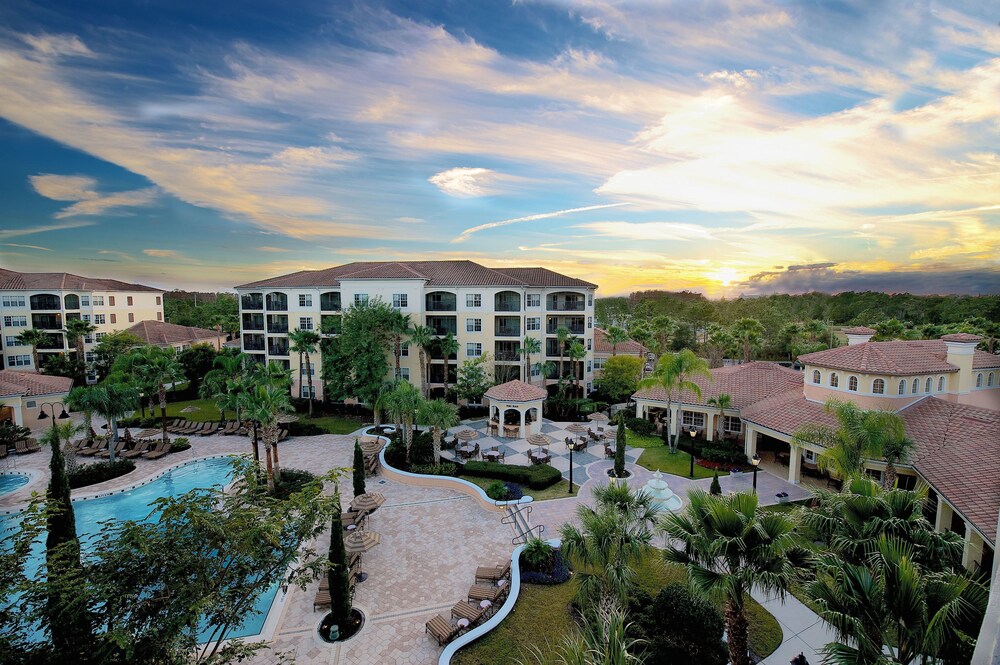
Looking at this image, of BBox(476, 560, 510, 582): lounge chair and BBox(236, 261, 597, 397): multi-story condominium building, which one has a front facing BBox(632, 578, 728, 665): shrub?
the multi-story condominium building

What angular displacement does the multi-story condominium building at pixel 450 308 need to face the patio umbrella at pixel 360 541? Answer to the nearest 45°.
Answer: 0° — it already faces it

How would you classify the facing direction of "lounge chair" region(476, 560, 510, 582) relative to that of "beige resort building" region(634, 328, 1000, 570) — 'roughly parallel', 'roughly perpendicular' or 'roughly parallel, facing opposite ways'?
roughly parallel

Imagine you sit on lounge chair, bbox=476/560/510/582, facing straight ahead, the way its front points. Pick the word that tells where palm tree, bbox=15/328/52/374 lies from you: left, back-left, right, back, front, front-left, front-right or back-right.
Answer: front-right

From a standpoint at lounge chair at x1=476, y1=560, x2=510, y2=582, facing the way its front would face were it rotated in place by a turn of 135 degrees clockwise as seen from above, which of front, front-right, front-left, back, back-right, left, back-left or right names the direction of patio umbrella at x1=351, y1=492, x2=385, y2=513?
left

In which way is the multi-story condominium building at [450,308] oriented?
toward the camera

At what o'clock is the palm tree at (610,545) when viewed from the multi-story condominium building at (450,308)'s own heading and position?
The palm tree is roughly at 12 o'clock from the multi-story condominium building.

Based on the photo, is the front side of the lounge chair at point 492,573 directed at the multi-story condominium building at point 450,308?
no

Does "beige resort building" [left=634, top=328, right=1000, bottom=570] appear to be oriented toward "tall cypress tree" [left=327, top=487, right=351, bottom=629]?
yes

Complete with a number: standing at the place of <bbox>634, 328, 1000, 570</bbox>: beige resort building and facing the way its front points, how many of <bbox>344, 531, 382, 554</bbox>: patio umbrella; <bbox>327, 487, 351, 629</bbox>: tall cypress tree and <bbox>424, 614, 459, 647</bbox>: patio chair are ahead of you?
3

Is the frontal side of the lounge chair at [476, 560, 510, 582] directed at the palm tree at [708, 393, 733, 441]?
no

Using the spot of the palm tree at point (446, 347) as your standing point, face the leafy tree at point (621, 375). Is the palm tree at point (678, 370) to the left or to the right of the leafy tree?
right

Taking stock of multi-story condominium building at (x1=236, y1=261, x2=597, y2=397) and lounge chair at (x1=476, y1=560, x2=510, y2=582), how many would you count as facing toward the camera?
1

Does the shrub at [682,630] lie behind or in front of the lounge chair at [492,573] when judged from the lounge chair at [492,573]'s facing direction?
behind

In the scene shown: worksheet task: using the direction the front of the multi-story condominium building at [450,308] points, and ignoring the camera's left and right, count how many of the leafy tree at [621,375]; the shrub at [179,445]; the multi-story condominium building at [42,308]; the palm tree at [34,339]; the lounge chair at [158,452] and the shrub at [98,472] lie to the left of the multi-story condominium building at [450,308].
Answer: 1

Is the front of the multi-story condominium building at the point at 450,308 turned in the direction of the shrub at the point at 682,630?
yes

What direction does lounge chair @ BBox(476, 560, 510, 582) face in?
to the viewer's left

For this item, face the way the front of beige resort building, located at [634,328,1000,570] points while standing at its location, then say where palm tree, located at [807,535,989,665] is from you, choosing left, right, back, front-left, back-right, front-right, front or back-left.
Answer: front-left

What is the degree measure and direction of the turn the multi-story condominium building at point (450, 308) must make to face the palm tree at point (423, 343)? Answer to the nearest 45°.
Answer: approximately 45° to its right

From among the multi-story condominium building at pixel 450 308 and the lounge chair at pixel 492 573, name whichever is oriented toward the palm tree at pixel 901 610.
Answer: the multi-story condominium building
